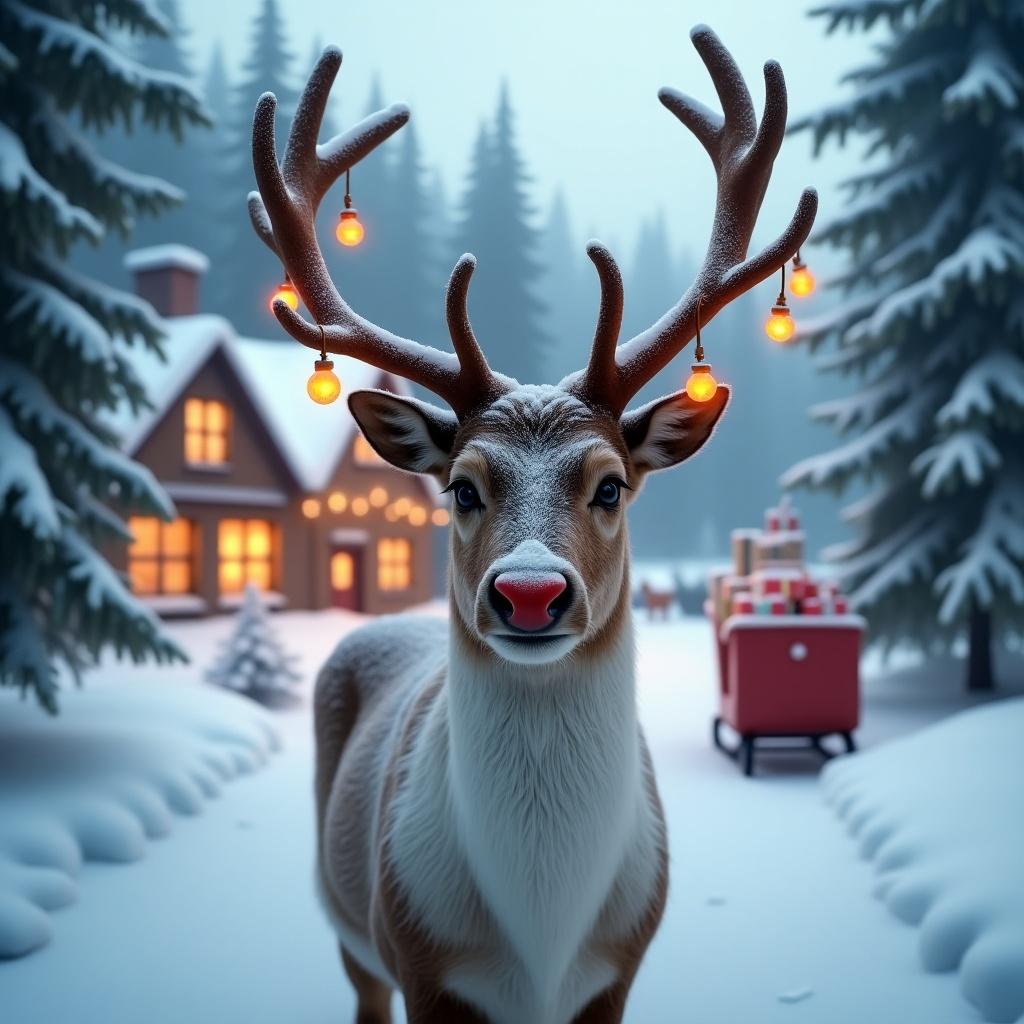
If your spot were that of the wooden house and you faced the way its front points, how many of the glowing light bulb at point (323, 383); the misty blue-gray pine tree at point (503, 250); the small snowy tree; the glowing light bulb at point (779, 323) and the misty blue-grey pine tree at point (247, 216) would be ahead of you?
3

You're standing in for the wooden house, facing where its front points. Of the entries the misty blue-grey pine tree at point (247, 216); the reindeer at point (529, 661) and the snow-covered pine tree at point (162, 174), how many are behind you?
2

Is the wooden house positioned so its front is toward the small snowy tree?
yes

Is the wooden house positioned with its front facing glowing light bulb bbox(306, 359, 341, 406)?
yes

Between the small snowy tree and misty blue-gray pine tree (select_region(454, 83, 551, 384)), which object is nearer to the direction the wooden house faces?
the small snowy tree

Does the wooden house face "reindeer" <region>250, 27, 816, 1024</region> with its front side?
yes

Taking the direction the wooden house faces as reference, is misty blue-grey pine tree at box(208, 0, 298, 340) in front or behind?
behind

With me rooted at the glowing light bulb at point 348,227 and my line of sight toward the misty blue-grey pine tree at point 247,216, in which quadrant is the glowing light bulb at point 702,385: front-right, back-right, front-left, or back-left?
back-right

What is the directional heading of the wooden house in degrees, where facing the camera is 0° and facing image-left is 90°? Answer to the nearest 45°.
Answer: approximately 0°
